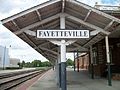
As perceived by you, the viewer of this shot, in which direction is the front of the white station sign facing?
facing the viewer
